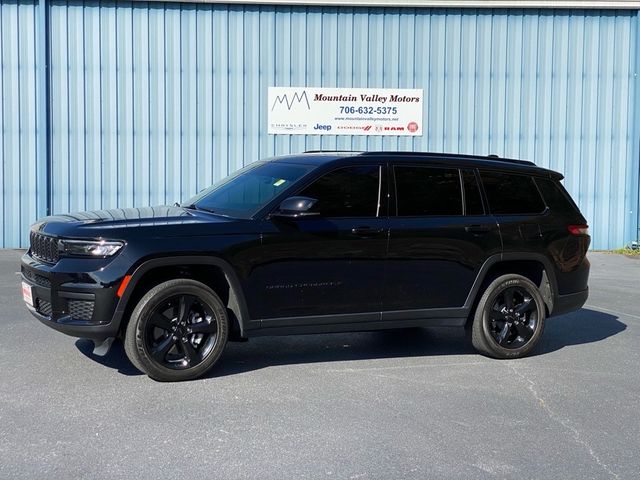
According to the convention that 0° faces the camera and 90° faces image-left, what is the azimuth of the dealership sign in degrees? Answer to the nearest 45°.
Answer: approximately 0°

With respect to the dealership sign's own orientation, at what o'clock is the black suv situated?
The black suv is roughly at 12 o'clock from the dealership sign.
